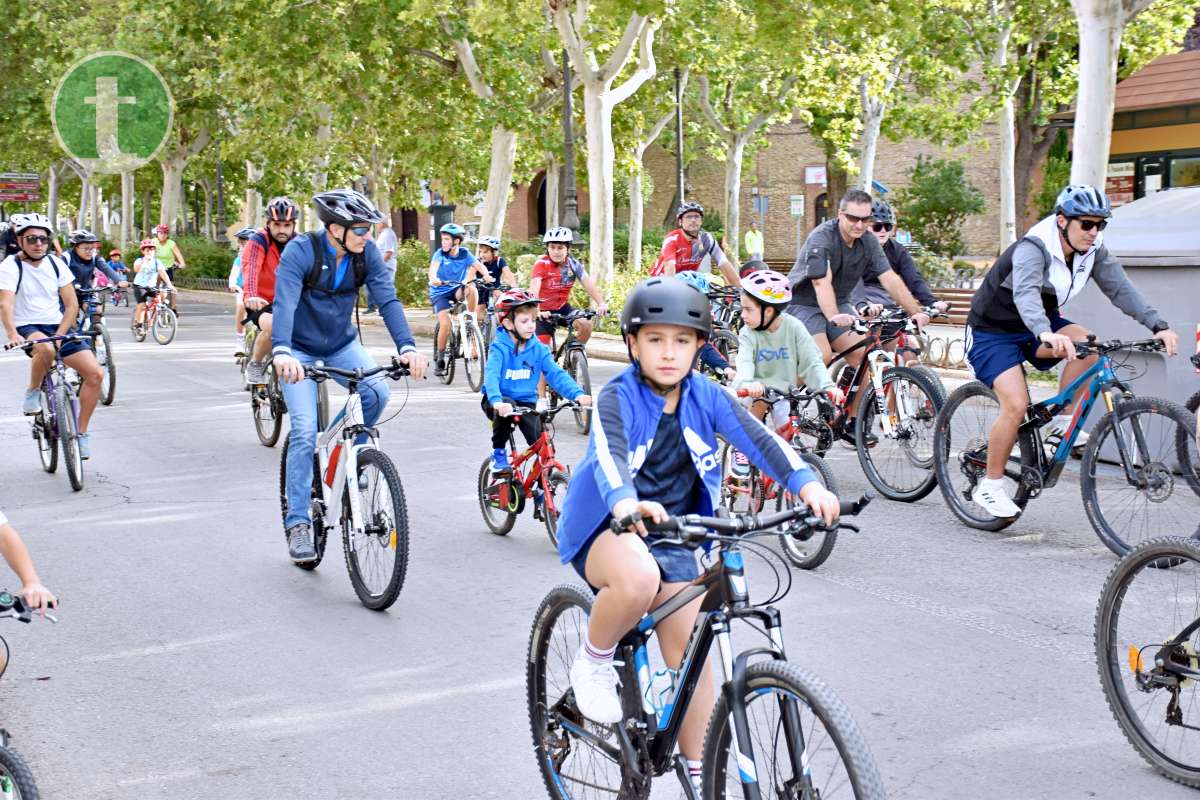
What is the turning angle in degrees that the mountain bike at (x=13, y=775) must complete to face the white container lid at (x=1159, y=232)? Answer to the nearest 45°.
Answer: approximately 90° to its left

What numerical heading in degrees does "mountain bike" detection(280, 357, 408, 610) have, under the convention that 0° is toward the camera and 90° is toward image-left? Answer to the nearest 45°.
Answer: approximately 315°

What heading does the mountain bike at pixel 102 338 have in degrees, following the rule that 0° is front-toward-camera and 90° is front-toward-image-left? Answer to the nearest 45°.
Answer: approximately 315°

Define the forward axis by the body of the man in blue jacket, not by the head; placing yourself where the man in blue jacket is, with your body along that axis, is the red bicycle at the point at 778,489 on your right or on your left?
on your left

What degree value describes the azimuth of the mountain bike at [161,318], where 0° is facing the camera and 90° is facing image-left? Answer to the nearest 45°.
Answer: approximately 315°
